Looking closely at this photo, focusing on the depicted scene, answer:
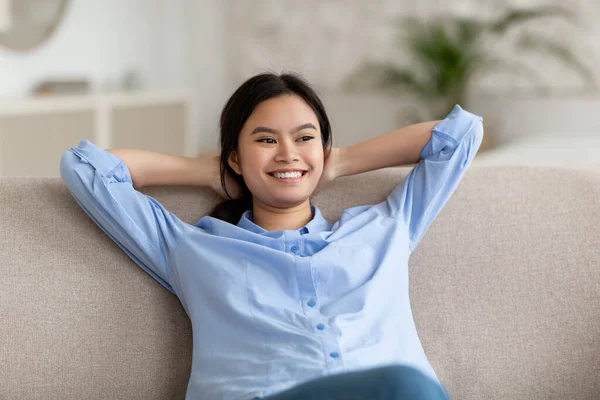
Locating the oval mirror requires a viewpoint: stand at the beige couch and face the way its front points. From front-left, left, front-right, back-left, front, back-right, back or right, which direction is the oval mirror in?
back-right

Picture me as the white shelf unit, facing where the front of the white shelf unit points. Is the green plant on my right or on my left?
on my left

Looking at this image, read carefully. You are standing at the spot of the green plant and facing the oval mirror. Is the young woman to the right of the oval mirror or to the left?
left

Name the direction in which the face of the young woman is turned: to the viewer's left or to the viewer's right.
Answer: to the viewer's right

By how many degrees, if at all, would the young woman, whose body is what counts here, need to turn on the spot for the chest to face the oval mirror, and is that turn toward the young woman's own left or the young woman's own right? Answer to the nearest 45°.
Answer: approximately 135° to the young woman's own right

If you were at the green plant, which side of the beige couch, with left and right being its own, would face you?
back

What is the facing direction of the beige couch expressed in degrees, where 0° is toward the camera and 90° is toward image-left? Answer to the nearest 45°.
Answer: approximately 0°

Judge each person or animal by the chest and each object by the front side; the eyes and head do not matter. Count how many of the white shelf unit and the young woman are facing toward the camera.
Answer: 2

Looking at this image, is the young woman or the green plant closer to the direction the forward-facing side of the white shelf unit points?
the young woman

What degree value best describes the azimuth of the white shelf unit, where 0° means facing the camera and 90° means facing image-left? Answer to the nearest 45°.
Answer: approximately 0°
